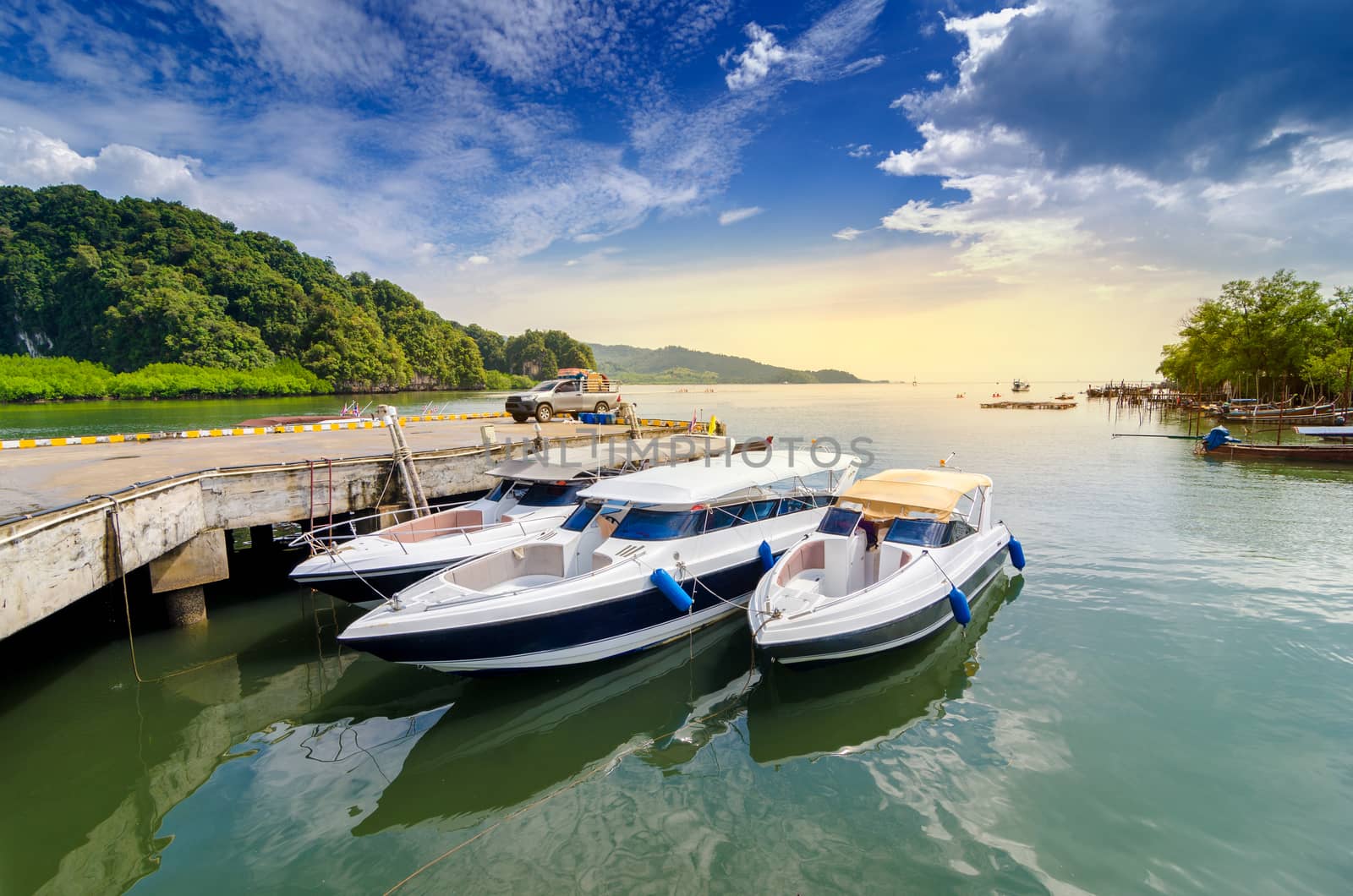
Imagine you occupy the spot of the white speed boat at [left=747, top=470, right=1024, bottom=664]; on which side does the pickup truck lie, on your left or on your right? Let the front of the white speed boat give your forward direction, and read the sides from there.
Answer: on your right

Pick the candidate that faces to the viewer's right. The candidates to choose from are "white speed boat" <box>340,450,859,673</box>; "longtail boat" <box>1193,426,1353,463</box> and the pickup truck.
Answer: the longtail boat

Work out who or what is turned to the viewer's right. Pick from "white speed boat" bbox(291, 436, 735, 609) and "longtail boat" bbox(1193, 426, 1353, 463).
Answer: the longtail boat

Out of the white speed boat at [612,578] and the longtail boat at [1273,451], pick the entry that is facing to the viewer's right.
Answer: the longtail boat

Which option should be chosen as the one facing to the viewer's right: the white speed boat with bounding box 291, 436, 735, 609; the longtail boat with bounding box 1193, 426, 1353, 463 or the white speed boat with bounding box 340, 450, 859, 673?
the longtail boat

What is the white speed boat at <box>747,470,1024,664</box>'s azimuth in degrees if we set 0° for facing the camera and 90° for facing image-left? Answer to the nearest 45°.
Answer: approximately 45°

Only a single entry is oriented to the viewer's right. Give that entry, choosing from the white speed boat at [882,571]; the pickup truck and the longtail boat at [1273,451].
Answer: the longtail boat

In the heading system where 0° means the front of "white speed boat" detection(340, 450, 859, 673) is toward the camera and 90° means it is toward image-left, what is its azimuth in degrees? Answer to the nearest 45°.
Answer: approximately 45°

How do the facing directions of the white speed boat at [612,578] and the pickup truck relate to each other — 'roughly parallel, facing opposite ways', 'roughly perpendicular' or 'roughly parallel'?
roughly parallel

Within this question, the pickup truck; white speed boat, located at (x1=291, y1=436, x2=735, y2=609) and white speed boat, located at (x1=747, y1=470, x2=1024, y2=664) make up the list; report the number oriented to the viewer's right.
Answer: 0

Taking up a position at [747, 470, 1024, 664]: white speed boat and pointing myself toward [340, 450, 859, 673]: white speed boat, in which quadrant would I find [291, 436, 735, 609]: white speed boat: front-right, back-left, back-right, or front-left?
front-right

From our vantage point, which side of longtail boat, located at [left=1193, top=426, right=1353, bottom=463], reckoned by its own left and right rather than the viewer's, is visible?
right

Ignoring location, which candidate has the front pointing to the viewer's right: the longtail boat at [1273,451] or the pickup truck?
the longtail boat

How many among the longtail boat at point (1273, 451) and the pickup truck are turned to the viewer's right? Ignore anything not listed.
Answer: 1

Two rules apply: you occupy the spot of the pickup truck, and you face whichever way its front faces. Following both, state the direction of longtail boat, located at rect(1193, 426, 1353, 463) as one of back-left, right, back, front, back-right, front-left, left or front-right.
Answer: back-left

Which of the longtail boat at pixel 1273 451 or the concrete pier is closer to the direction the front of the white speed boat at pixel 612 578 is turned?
the concrete pier

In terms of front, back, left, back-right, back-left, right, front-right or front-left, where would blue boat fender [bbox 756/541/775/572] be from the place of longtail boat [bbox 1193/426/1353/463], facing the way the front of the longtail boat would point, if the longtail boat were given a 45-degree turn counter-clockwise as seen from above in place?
back-right
